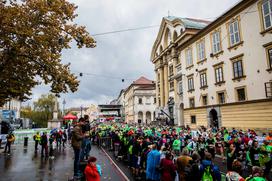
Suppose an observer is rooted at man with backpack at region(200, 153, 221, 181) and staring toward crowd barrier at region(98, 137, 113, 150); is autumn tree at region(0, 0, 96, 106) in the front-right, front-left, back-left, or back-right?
front-left

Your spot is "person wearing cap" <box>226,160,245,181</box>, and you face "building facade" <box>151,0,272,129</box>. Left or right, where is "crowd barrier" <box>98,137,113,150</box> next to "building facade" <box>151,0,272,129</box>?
left

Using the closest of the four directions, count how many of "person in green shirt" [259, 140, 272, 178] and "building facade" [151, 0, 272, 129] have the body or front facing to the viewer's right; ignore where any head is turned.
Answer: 0

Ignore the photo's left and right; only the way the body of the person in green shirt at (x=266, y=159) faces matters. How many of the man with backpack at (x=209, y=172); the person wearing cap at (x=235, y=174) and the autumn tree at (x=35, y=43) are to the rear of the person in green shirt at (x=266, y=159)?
0

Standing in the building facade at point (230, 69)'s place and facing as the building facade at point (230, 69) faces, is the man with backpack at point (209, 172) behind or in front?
in front

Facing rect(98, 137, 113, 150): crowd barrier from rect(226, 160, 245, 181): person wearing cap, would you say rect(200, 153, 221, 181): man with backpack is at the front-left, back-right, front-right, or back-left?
front-left

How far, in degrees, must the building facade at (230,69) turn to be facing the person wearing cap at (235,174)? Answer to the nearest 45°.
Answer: approximately 45° to its left

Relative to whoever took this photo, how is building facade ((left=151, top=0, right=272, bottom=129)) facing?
facing the viewer and to the left of the viewer
